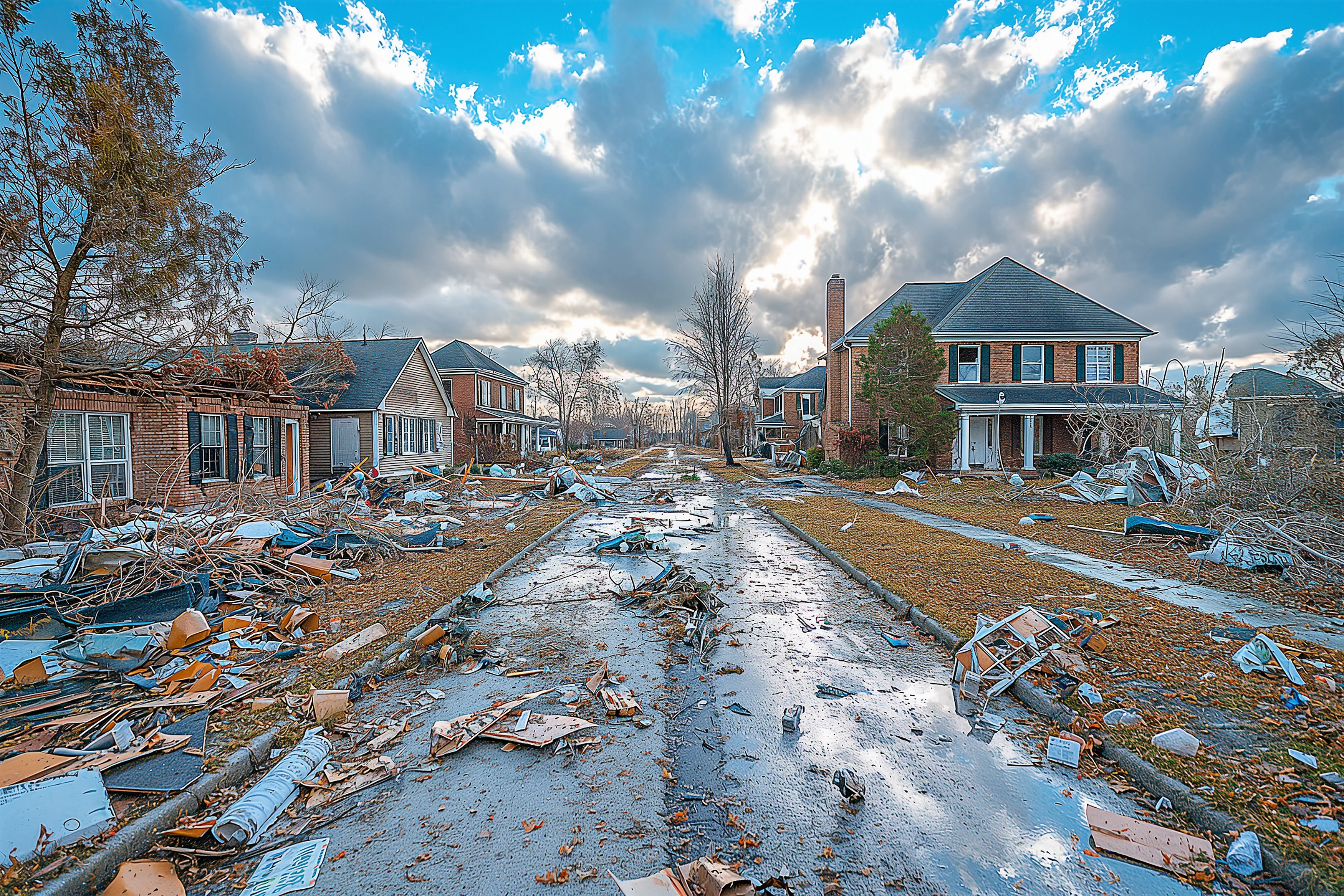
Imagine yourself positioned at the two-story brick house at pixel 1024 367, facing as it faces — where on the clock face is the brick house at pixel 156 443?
The brick house is roughly at 1 o'clock from the two-story brick house.

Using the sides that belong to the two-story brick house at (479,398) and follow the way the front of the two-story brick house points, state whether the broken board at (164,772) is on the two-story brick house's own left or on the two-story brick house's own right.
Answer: on the two-story brick house's own right

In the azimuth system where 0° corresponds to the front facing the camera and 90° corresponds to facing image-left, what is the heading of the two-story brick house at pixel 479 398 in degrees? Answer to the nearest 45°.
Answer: approximately 315°

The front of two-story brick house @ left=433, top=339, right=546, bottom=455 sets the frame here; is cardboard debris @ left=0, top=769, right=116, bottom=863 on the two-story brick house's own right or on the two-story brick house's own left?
on the two-story brick house's own right

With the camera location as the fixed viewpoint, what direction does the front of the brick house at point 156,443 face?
facing the viewer and to the right of the viewer

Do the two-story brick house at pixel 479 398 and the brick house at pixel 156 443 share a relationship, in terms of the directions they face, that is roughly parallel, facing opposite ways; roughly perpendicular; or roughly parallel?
roughly parallel

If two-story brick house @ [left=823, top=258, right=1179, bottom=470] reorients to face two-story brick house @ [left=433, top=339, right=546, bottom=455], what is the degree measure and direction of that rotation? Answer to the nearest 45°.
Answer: approximately 90° to its right

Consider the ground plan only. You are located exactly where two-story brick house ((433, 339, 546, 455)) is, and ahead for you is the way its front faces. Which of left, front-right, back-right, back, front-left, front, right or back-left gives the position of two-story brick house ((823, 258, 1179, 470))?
front

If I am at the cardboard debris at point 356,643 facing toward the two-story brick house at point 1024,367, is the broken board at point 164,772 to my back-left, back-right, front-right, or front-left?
back-right

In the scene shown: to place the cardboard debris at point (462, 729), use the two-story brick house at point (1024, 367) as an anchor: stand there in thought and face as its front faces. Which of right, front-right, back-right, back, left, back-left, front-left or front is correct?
front

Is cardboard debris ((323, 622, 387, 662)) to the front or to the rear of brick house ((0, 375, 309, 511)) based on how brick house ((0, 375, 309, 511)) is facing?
to the front

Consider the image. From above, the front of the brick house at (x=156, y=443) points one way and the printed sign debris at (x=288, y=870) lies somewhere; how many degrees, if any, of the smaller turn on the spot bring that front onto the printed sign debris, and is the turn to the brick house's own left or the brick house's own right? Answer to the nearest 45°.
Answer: approximately 45° to the brick house's own right

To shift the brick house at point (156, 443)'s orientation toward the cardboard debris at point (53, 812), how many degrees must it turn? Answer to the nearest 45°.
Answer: approximately 45° to its right
